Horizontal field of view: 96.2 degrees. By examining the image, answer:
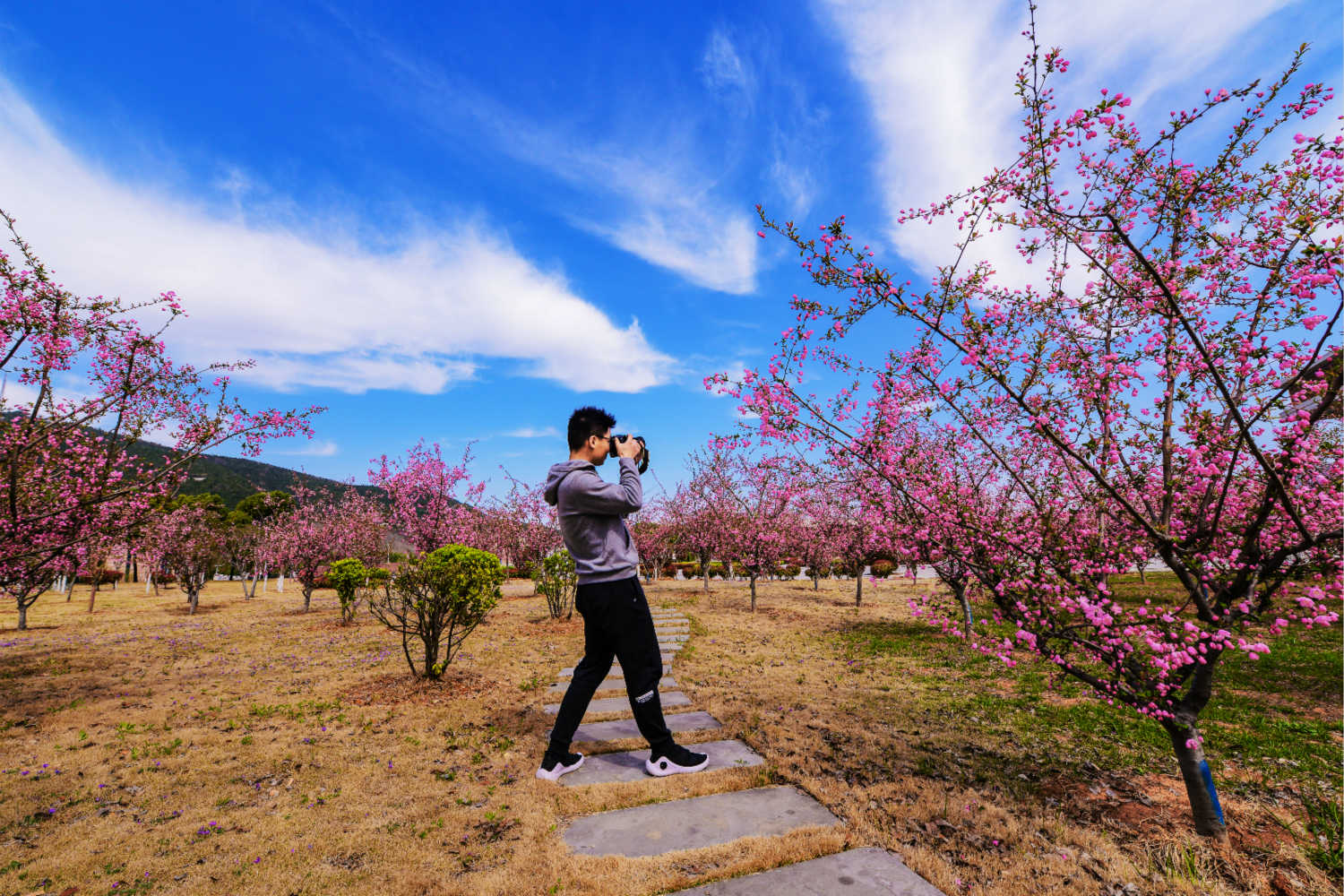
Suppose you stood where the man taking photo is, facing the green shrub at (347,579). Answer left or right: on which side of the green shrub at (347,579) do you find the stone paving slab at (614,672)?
right

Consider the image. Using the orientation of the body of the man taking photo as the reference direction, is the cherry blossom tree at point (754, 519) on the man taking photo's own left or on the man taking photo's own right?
on the man taking photo's own left

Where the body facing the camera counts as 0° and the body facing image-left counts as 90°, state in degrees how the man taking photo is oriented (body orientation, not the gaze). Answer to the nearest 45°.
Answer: approximately 270°

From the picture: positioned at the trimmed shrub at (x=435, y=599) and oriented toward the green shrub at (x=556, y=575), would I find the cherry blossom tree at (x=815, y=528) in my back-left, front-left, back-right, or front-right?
front-right

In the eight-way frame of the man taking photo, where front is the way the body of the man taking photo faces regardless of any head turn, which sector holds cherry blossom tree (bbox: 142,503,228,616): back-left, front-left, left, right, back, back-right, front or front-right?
back-left

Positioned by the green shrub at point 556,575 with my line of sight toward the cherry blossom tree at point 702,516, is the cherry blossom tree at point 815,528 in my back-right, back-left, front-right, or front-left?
front-right

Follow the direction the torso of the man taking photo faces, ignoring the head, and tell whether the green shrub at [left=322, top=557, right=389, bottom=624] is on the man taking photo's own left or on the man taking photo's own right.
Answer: on the man taking photo's own left

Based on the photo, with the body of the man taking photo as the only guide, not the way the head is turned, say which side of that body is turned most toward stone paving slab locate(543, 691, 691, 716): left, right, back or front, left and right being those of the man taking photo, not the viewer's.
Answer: left

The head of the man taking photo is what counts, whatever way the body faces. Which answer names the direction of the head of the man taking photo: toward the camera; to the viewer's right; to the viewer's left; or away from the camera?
to the viewer's right

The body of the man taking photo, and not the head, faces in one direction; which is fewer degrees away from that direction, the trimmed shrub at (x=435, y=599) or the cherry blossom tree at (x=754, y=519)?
the cherry blossom tree

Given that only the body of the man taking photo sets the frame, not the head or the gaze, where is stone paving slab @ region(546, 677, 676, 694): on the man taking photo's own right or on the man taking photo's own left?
on the man taking photo's own left
